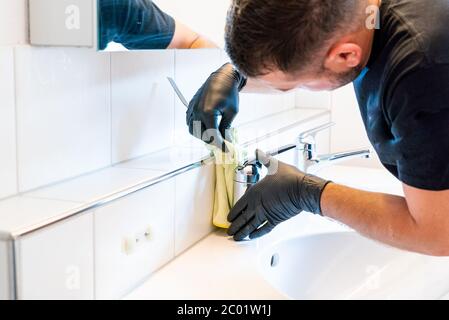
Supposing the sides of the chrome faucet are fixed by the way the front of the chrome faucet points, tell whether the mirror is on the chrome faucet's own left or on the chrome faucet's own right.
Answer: on the chrome faucet's own right

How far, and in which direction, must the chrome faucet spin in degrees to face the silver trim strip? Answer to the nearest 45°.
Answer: approximately 90° to its right

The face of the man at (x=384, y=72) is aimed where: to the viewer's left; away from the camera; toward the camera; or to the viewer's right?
to the viewer's left

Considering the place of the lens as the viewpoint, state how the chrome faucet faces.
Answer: facing to the right of the viewer

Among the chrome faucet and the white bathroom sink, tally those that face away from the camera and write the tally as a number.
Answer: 0

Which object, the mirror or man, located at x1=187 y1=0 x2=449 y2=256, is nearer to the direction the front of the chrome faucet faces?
the man

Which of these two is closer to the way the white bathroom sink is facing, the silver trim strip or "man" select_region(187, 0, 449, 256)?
the man

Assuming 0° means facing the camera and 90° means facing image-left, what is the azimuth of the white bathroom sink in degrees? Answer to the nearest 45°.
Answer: approximately 315°
